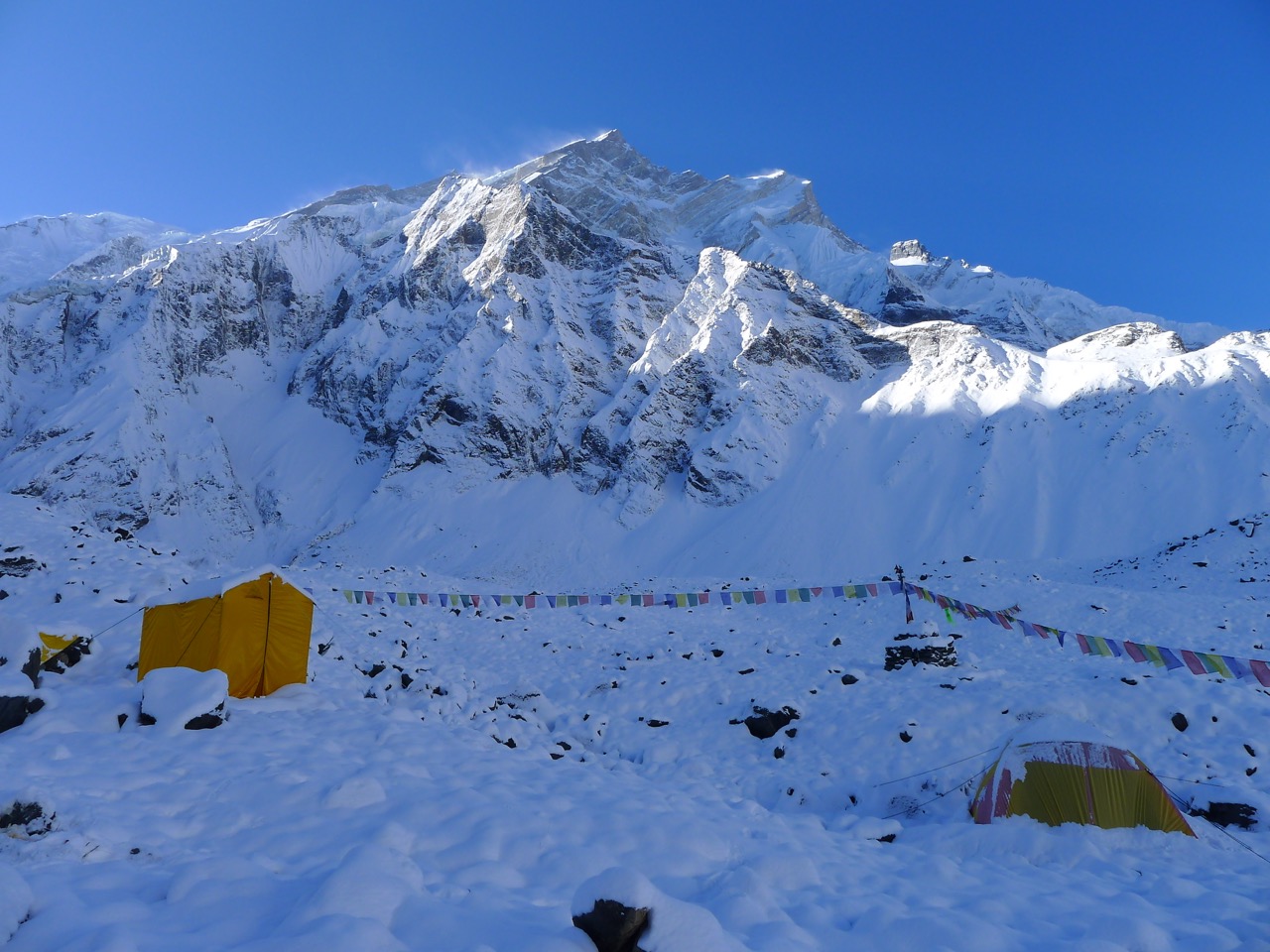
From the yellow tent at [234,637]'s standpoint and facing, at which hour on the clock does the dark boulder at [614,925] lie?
The dark boulder is roughly at 1 o'clock from the yellow tent.

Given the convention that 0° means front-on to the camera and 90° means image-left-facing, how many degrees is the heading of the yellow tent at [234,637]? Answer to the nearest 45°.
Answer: approximately 315°

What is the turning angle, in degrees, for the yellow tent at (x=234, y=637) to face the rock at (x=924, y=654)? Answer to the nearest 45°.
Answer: approximately 45° to its left

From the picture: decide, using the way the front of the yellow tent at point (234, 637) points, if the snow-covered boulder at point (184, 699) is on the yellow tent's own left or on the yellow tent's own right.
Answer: on the yellow tent's own right

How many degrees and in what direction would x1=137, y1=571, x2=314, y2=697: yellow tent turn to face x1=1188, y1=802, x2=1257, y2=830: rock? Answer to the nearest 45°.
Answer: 0° — it already faces it

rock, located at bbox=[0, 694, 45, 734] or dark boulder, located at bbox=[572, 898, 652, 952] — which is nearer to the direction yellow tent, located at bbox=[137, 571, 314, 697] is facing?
the dark boulder
